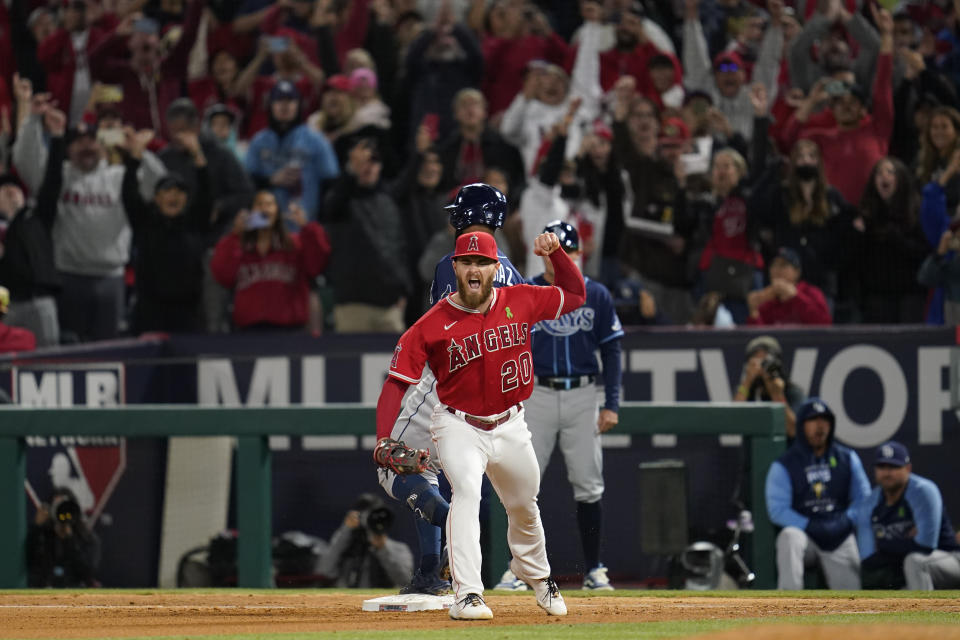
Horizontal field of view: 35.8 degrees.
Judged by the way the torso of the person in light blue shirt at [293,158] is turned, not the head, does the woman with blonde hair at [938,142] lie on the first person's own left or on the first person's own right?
on the first person's own left

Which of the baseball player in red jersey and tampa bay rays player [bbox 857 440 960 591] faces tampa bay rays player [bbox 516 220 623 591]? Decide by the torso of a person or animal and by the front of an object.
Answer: tampa bay rays player [bbox 857 440 960 591]

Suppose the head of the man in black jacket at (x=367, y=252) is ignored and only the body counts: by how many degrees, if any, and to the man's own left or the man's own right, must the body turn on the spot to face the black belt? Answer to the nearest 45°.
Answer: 0° — they already face it

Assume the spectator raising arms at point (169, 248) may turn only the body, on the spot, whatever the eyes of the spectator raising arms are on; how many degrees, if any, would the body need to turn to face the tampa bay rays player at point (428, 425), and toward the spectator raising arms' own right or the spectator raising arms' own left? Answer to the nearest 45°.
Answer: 0° — they already face them

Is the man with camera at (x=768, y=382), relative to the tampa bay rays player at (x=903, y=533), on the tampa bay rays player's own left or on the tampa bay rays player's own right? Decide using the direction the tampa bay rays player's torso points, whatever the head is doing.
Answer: on the tampa bay rays player's own right

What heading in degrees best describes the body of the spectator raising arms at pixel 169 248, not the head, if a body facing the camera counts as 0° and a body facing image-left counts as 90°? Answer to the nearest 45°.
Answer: approximately 0°

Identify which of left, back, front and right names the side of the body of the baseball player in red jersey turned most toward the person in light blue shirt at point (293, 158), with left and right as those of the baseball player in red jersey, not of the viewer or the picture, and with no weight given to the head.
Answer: back
